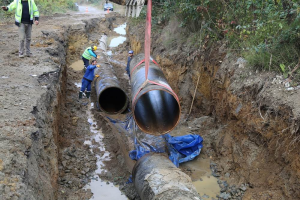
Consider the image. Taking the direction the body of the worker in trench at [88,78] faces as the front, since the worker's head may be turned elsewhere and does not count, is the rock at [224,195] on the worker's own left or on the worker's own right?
on the worker's own right

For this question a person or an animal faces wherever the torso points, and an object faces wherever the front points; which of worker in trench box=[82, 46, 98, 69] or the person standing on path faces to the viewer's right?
the worker in trench

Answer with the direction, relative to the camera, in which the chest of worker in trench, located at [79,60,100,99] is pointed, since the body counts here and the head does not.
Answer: to the viewer's right

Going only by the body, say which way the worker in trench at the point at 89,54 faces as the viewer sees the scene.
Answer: to the viewer's right

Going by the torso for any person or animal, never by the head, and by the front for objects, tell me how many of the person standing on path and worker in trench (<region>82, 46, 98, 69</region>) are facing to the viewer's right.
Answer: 1

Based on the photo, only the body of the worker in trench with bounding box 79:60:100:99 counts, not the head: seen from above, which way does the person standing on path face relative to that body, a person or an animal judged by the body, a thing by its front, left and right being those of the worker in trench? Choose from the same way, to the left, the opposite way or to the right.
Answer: to the right

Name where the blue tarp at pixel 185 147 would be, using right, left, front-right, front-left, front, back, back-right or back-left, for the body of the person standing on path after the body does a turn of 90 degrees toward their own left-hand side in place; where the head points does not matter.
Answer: front-right

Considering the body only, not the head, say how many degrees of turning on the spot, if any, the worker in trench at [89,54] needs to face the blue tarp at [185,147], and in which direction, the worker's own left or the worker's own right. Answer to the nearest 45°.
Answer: approximately 90° to the worker's own right
